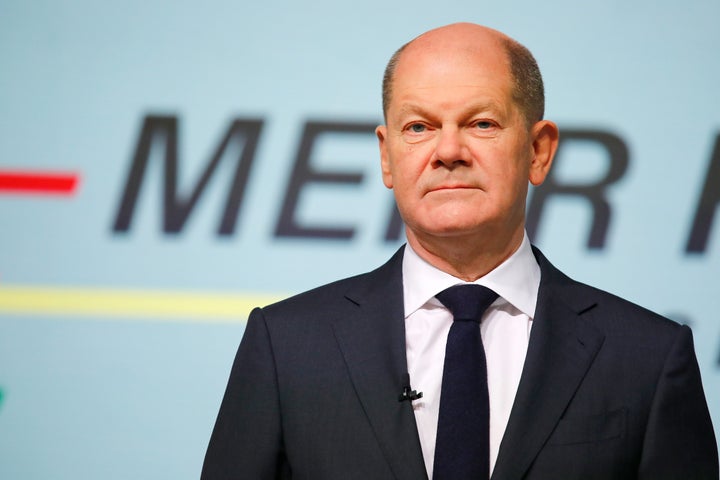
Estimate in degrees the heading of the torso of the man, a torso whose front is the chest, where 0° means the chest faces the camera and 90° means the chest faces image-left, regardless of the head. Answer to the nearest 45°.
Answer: approximately 0°
